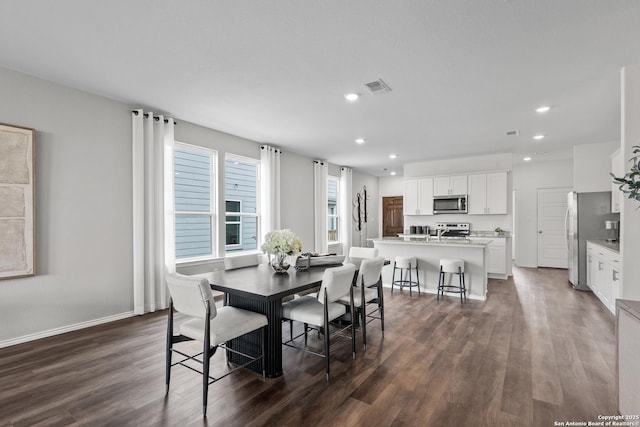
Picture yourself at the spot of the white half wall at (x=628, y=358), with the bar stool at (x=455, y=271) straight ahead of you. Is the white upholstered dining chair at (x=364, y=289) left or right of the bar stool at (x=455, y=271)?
left

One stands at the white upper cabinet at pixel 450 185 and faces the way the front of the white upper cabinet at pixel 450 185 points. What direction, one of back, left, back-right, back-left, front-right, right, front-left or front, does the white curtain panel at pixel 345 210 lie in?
right

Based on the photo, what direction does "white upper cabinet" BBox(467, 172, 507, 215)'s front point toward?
toward the camera

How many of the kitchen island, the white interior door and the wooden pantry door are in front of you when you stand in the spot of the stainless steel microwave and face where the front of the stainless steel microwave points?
1

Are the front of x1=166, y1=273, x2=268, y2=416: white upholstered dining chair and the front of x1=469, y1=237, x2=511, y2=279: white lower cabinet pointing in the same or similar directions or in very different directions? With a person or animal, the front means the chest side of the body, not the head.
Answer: very different directions

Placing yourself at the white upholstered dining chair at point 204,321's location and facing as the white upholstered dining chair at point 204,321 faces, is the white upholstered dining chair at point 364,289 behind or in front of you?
in front

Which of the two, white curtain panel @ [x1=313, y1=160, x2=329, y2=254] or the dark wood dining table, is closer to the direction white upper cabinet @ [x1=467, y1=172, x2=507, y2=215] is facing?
the dark wood dining table

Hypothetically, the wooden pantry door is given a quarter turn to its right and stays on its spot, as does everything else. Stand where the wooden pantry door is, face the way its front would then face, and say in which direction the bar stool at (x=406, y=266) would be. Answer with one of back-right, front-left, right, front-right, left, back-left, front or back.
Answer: left

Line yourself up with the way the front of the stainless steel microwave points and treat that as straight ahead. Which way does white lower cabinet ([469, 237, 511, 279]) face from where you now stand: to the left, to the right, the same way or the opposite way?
the same way

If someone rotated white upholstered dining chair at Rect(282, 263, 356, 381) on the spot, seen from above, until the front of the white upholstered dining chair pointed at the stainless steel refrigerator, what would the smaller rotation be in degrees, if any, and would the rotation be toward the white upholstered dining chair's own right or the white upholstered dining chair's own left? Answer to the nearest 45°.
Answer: approximately 90° to the white upholstered dining chair's own right

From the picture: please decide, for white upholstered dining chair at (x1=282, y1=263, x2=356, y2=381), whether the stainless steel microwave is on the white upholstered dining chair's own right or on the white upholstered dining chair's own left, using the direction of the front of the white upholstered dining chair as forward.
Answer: on the white upholstered dining chair's own right

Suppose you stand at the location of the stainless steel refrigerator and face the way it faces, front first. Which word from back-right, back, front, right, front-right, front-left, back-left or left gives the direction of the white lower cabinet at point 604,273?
left

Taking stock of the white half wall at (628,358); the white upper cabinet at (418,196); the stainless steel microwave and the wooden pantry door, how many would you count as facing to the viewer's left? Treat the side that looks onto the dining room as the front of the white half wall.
1

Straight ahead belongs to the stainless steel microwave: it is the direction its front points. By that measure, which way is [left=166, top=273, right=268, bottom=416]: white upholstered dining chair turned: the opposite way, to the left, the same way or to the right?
the opposite way

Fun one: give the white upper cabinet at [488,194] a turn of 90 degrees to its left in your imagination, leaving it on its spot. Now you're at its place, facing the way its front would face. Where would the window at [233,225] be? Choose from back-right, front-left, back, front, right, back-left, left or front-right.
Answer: back-right

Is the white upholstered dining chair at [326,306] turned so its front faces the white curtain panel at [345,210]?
no

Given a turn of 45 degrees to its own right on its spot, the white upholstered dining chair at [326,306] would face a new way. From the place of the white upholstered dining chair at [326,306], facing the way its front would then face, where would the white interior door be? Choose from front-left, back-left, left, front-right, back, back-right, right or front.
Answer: front-right

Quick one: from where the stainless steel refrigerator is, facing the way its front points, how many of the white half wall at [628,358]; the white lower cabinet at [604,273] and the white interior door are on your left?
2

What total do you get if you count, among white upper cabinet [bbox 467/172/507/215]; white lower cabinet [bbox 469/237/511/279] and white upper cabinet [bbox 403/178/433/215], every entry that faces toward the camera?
3

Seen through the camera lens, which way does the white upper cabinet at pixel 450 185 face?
facing the viewer

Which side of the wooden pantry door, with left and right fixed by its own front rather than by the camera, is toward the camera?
front

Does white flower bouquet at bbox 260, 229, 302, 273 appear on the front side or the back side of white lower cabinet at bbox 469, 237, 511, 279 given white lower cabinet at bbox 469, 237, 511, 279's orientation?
on the front side
